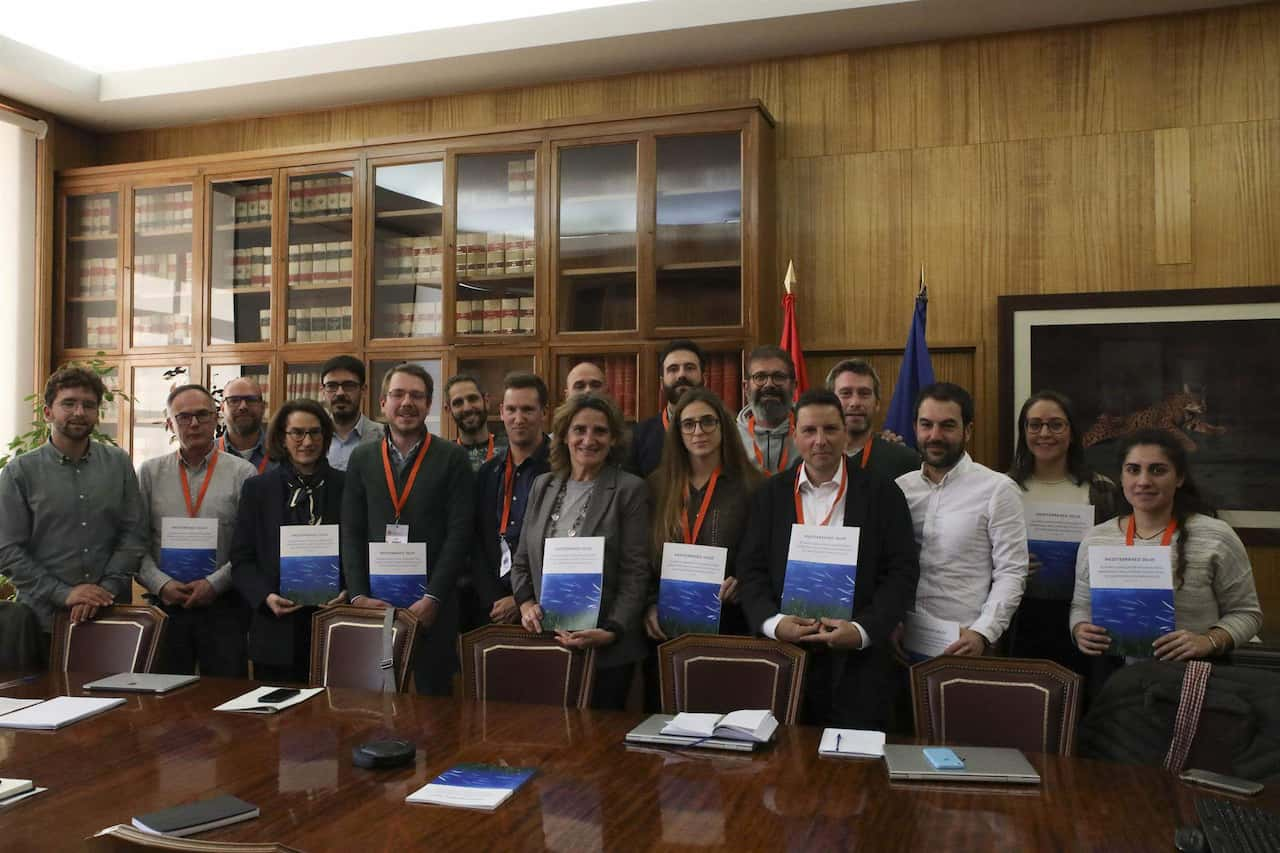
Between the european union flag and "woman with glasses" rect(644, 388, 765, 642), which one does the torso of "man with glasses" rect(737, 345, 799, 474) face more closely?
the woman with glasses

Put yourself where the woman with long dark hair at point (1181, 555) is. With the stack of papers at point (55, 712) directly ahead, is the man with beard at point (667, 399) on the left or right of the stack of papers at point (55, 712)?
right

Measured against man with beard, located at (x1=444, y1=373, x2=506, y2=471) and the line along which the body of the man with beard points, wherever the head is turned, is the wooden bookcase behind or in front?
behind

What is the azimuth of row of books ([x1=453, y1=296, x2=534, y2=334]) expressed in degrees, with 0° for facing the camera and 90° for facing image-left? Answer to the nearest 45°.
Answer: approximately 0°

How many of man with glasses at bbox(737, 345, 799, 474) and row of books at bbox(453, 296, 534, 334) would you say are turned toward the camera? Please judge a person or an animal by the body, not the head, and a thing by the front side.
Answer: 2

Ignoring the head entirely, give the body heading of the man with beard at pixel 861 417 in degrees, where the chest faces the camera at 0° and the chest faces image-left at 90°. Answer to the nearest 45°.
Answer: approximately 0°
